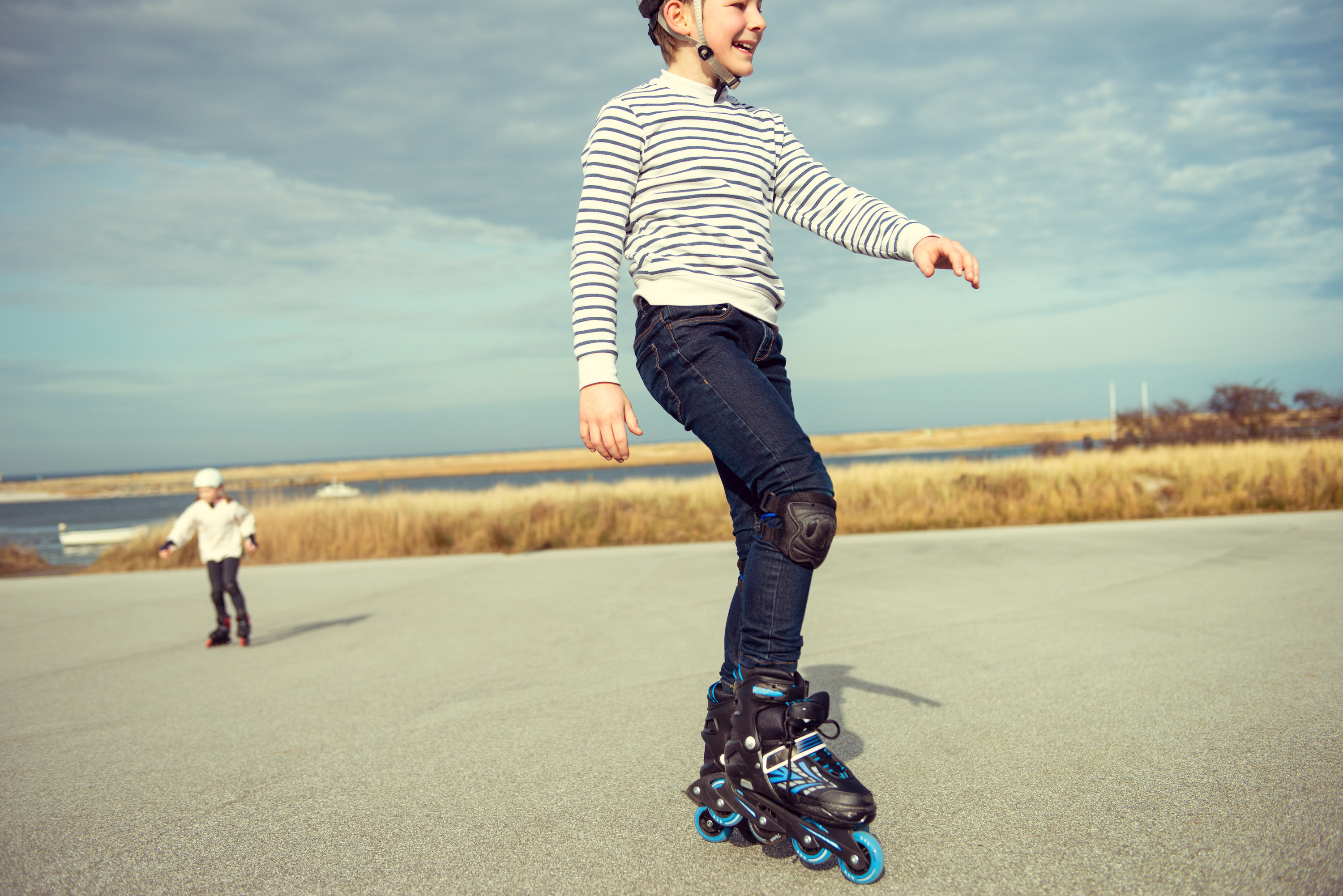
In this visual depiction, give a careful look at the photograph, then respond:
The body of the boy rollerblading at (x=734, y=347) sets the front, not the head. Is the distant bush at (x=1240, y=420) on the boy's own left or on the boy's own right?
on the boy's own left

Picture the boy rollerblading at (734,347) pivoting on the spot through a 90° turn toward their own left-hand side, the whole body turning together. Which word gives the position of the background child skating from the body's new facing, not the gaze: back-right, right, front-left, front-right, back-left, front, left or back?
left

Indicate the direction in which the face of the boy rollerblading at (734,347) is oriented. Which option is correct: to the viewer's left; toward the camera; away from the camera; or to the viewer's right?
to the viewer's right

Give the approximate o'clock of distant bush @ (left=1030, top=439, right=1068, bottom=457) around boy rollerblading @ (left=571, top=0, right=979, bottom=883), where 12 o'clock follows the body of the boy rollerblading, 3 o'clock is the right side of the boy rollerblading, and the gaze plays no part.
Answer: The distant bush is roughly at 8 o'clock from the boy rollerblading.

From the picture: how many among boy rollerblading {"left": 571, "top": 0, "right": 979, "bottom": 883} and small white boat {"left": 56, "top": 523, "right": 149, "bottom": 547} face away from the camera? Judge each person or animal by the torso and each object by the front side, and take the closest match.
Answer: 0

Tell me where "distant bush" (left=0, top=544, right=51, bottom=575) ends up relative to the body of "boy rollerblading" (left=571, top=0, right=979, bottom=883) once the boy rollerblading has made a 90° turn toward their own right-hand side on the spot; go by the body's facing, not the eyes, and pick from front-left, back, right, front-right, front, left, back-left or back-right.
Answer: right

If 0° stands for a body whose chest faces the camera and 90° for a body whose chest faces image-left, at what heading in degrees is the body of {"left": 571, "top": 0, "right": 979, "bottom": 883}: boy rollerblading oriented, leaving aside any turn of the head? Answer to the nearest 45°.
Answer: approximately 315°
